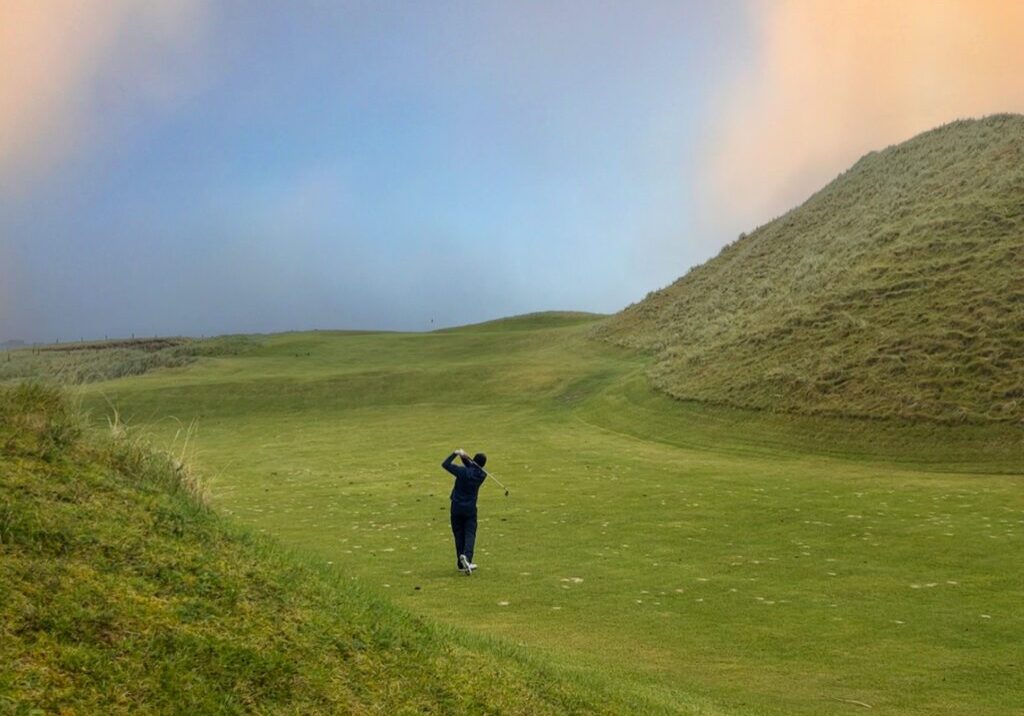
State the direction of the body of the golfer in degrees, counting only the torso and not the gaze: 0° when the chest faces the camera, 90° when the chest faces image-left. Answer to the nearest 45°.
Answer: approximately 180°
